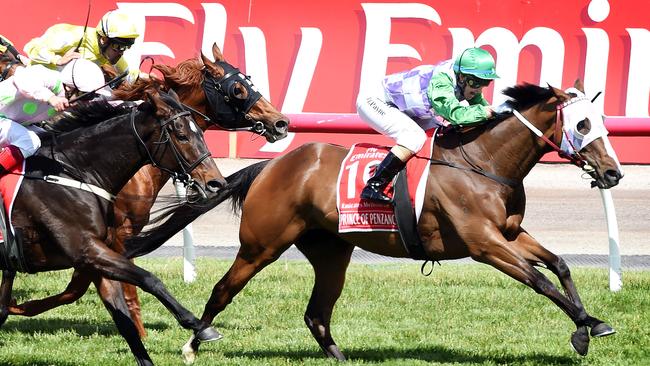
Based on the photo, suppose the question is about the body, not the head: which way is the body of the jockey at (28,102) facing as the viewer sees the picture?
to the viewer's right

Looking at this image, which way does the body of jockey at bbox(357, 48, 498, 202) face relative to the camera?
to the viewer's right

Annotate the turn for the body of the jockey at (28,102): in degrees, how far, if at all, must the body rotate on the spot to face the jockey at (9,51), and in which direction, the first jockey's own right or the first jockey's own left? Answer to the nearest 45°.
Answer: approximately 90° to the first jockey's own left

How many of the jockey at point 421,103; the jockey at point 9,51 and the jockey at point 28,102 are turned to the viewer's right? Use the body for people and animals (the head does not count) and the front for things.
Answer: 3

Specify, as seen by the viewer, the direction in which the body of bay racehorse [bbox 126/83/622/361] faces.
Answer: to the viewer's right

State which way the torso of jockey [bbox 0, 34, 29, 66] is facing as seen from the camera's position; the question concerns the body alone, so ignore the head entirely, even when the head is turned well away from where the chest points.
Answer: to the viewer's right

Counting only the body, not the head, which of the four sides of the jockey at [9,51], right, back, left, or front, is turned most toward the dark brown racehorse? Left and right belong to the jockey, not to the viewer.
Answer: right

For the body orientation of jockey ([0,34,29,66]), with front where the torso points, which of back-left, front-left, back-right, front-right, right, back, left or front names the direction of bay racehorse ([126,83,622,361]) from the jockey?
front-right
